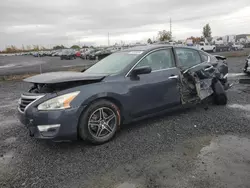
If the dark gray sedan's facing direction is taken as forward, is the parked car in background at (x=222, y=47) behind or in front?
behind

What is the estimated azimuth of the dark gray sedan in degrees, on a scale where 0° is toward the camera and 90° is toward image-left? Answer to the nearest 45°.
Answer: approximately 45°
